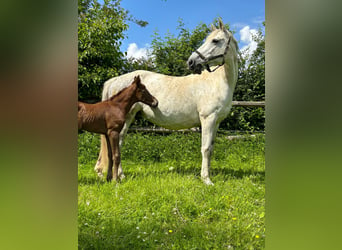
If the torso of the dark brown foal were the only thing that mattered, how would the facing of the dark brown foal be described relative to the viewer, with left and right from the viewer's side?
facing to the right of the viewer

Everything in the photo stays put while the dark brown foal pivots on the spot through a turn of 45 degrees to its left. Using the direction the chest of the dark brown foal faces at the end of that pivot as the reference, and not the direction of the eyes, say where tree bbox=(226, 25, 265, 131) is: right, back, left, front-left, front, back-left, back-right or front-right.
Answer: front
